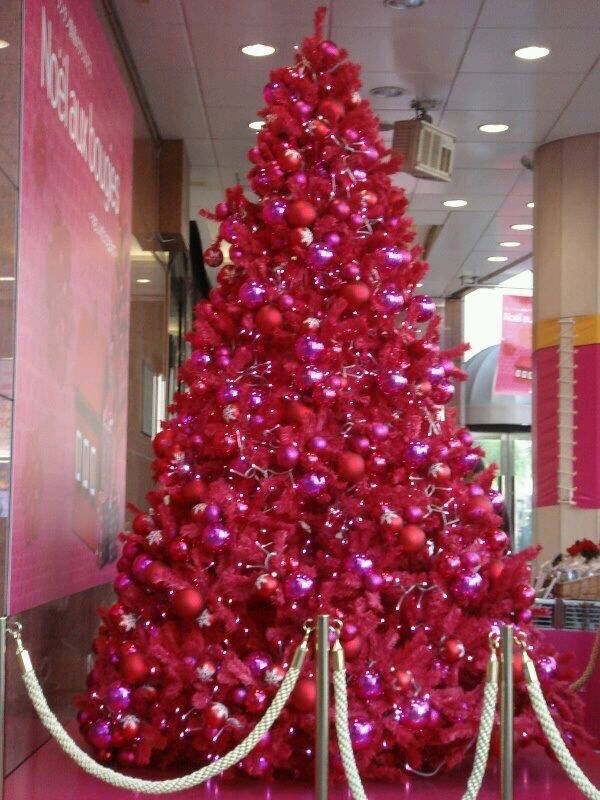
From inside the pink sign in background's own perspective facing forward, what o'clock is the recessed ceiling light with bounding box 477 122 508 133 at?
The recessed ceiling light is roughly at 12 o'clock from the pink sign in background.

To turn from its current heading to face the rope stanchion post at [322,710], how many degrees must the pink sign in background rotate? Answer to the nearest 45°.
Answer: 0° — it already faces it

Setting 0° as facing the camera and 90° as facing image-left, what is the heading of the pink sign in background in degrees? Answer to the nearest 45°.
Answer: approximately 0°

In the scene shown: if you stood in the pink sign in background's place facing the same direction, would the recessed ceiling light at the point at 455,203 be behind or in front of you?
in front

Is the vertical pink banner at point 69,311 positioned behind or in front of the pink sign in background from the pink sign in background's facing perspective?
in front

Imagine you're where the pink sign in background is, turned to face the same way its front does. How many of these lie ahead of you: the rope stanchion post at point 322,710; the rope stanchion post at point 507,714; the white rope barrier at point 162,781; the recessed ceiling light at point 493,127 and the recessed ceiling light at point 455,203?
5

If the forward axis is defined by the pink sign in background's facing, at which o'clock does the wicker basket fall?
The wicker basket is roughly at 12 o'clock from the pink sign in background.

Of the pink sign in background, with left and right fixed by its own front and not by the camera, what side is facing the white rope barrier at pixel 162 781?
front

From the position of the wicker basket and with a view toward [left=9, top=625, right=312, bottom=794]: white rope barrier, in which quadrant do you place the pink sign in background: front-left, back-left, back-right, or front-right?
back-right
